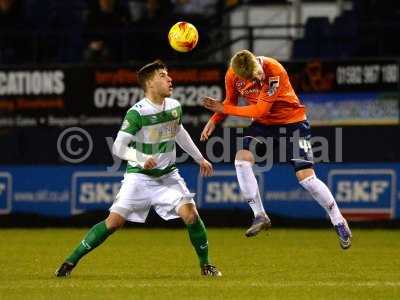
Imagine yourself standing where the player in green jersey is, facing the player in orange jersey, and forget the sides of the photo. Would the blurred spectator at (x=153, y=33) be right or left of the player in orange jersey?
left

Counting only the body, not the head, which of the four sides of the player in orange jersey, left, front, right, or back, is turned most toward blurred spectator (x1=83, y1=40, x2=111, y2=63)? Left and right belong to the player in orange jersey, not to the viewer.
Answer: right

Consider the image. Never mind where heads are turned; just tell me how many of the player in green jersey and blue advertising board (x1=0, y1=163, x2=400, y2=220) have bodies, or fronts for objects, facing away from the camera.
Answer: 0

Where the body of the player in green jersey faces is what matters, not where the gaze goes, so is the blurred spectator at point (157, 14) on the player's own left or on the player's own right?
on the player's own left

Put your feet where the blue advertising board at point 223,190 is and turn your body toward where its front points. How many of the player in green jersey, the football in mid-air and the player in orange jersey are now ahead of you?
3

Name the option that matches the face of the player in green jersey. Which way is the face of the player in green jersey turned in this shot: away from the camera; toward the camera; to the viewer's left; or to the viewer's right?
to the viewer's right

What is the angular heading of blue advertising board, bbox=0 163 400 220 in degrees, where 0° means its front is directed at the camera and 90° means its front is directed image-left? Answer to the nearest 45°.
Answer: approximately 0°

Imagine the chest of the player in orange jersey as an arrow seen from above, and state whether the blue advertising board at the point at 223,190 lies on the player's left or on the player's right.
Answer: on the player's right

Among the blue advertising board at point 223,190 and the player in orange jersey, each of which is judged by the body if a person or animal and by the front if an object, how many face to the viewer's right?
0

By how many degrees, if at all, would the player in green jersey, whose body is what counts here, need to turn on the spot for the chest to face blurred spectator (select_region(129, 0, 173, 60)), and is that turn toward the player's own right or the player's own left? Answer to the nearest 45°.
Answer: approximately 135° to the player's own left
